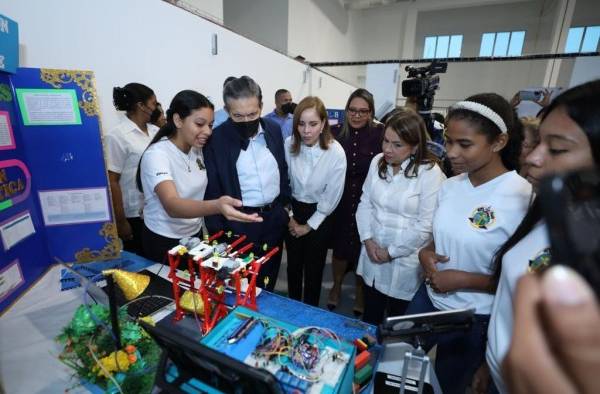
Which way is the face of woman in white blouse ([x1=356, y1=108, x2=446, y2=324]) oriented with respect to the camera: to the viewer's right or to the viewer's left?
to the viewer's left

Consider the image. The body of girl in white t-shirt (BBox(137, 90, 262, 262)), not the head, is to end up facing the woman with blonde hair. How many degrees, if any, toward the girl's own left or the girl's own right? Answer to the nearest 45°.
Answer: approximately 45° to the girl's own left

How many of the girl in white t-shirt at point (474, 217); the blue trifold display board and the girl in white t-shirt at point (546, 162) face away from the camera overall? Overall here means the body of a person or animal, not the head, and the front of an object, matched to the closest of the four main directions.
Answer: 0

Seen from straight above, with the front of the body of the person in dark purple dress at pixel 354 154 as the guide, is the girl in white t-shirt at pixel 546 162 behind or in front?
in front

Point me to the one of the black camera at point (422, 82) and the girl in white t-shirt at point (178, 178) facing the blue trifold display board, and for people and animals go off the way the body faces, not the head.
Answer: the black camera

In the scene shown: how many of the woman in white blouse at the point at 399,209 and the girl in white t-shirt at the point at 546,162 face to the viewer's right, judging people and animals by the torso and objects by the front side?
0

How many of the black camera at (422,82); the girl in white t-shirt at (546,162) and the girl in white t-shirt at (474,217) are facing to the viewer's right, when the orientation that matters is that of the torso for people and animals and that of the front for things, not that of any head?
0

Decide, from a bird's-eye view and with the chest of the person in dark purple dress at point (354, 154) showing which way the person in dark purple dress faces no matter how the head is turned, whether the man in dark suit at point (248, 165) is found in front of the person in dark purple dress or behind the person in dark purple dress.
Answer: in front

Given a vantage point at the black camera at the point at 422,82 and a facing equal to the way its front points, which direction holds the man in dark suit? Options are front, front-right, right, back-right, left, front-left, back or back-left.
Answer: front

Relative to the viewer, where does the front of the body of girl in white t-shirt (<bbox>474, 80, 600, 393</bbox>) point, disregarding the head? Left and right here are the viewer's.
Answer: facing the viewer and to the left of the viewer

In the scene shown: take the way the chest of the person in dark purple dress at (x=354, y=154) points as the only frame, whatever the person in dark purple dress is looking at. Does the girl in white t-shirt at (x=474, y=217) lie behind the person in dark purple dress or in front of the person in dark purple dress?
in front

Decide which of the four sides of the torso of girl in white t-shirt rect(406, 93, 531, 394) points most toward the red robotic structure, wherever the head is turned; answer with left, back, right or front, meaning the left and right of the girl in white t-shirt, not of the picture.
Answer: front

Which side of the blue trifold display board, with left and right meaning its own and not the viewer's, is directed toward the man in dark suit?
front
